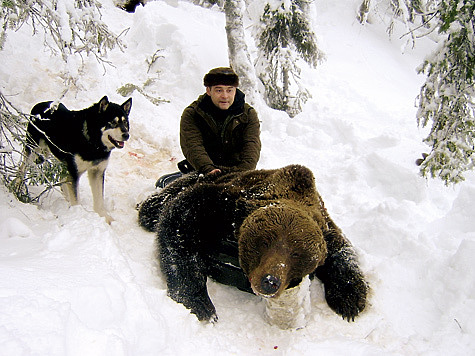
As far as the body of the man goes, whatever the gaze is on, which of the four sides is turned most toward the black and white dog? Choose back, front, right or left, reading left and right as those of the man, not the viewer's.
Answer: right

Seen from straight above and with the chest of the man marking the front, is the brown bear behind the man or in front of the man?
in front

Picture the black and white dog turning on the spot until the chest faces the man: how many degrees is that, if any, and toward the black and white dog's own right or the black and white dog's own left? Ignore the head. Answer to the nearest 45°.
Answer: approximately 45° to the black and white dog's own left

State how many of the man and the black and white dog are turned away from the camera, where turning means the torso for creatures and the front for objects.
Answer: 0

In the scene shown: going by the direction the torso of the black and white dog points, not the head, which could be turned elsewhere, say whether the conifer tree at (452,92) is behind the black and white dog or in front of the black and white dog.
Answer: in front

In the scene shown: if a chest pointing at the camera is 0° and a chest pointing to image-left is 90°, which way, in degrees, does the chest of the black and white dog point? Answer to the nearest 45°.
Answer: approximately 315°

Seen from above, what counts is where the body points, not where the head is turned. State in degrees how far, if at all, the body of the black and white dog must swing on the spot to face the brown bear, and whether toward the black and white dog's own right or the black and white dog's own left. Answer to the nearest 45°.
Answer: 0° — it already faces it

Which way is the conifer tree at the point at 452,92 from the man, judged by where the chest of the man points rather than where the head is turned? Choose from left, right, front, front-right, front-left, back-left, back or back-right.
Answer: left

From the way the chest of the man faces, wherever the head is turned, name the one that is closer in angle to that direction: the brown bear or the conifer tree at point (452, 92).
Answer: the brown bear
